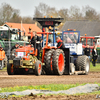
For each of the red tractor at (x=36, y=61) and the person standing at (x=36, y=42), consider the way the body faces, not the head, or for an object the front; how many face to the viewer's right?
0

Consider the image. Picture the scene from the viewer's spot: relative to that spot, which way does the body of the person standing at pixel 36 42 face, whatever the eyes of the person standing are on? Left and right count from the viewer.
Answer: facing the viewer and to the left of the viewer

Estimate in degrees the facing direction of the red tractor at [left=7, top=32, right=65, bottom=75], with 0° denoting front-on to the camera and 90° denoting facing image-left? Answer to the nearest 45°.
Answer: approximately 45°
